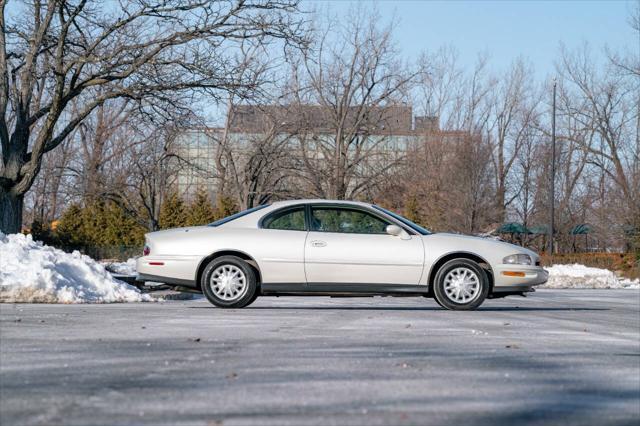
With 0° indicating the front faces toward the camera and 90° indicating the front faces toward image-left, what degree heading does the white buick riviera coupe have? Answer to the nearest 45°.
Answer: approximately 270°

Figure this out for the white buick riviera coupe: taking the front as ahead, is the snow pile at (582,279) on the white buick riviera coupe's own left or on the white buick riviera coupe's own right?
on the white buick riviera coupe's own left

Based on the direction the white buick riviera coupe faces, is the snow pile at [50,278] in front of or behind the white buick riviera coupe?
behind
